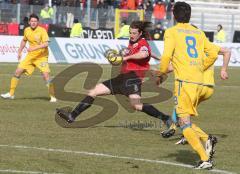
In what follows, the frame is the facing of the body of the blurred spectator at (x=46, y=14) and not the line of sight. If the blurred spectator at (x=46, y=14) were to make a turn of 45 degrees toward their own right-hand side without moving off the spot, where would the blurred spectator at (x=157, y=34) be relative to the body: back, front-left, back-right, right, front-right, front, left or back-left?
back-left

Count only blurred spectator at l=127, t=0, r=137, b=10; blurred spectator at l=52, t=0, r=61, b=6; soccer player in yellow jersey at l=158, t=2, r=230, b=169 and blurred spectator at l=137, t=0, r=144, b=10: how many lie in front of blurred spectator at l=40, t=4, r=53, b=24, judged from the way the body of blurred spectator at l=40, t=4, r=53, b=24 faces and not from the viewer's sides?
1

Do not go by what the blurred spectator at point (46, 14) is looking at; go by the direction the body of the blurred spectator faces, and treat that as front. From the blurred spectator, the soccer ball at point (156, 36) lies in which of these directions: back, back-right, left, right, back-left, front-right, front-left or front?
left

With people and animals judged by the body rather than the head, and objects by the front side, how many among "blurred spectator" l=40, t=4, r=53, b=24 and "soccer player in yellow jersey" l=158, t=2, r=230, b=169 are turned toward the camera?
1

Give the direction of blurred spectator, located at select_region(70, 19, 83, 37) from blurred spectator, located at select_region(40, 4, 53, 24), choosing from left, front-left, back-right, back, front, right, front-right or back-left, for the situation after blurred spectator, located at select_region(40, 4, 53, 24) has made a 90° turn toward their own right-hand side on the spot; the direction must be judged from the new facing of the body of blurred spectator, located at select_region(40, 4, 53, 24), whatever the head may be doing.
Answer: back-left

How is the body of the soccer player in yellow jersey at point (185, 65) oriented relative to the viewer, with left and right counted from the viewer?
facing away from the viewer and to the left of the viewer

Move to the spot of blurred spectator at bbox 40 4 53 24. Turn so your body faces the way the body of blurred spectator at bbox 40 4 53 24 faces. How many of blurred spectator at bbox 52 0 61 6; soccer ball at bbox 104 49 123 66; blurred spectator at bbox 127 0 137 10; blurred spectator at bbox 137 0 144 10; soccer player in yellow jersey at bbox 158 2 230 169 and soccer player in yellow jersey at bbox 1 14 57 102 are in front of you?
3

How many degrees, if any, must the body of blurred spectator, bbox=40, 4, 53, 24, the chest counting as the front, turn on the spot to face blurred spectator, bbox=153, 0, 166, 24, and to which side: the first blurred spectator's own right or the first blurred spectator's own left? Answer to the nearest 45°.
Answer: approximately 135° to the first blurred spectator's own left

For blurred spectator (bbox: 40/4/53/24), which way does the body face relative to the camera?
toward the camera

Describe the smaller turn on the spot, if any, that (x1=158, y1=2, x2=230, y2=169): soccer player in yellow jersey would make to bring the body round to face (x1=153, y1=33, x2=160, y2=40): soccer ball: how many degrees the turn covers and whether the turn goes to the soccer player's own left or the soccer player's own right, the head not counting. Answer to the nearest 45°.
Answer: approximately 45° to the soccer player's own right

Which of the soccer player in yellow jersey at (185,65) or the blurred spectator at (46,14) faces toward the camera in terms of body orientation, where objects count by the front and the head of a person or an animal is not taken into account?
the blurred spectator

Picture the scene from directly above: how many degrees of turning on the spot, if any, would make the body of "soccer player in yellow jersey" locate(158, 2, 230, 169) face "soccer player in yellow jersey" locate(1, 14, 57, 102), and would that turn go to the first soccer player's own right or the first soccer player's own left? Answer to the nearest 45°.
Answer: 0° — they already face them

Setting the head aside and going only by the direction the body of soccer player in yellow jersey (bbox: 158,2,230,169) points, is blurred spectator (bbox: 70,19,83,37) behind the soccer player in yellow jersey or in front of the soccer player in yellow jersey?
in front

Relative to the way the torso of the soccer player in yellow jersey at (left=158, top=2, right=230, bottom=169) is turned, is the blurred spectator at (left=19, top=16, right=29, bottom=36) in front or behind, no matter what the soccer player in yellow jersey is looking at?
in front

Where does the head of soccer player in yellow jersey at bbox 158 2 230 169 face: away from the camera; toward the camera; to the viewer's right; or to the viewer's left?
away from the camera

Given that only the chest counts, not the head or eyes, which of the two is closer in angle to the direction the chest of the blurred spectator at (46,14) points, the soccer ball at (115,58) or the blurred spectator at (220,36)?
the soccer ball

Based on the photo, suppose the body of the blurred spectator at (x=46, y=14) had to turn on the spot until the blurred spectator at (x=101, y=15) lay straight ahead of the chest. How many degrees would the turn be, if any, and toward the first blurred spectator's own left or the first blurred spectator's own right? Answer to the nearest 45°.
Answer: approximately 135° to the first blurred spectator's own left

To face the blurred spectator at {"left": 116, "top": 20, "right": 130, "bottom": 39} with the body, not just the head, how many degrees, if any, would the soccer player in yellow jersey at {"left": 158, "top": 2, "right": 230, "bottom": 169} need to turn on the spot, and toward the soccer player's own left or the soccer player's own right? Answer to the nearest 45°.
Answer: approximately 45° to the soccer player's own right
